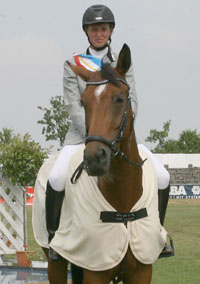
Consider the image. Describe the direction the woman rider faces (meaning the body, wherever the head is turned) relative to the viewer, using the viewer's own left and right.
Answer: facing the viewer

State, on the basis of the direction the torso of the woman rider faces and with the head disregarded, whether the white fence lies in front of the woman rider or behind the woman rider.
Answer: behind

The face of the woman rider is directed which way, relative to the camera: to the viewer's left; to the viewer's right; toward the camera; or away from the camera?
toward the camera

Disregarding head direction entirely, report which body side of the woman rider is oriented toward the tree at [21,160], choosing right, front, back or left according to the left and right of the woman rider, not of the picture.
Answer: back
